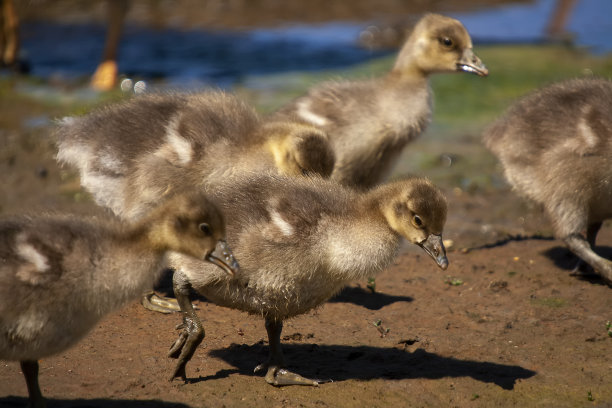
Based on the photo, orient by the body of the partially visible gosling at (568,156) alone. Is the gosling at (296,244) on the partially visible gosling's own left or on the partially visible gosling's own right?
on the partially visible gosling's own right

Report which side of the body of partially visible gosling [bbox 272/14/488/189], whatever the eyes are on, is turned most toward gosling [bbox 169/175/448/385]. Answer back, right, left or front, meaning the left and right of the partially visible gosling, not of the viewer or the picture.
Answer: right

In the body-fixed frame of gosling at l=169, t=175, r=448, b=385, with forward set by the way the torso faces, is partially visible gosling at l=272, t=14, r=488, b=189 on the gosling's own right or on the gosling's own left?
on the gosling's own left

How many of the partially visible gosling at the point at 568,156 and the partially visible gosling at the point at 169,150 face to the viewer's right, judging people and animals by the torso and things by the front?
2

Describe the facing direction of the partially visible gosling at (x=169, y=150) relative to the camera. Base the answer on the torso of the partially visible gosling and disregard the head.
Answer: to the viewer's right

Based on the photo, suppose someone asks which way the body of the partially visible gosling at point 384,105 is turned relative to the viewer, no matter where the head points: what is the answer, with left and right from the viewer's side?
facing to the right of the viewer

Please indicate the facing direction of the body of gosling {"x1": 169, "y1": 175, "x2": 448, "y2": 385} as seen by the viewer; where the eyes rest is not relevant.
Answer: to the viewer's right

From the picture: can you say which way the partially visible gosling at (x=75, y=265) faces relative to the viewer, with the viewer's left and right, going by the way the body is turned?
facing to the right of the viewer

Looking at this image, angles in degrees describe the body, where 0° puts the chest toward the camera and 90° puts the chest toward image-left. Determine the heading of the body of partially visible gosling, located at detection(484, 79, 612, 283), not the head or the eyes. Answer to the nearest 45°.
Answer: approximately 270°
